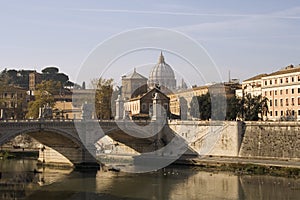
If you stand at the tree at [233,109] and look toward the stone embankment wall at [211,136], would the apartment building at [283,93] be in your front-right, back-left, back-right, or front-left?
back-left

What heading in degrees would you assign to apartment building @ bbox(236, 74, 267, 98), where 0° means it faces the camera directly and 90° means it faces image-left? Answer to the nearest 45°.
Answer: approximately 45°

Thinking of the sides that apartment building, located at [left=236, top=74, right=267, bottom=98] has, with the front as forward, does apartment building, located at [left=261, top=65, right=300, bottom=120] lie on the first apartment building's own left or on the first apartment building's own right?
on the first apartment building's own left

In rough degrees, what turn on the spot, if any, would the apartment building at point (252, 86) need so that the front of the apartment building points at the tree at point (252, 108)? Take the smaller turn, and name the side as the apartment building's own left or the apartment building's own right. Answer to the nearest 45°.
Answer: approximately 45° to the apartment building's own left

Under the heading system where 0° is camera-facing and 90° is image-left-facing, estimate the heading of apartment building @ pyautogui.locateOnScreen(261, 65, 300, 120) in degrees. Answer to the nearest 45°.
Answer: approximately 45°

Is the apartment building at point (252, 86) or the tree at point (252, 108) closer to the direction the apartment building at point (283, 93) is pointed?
the tree

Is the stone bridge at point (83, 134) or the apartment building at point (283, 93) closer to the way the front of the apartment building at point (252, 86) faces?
the stone bridge

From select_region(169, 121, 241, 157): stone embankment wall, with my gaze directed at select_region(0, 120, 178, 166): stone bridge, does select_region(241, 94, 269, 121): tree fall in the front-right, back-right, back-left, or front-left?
back-right

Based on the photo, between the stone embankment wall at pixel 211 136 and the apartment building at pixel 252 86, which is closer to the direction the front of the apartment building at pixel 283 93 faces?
the stone embankment wall

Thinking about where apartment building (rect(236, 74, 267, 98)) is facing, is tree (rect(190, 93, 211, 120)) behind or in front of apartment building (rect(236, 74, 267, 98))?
in front
